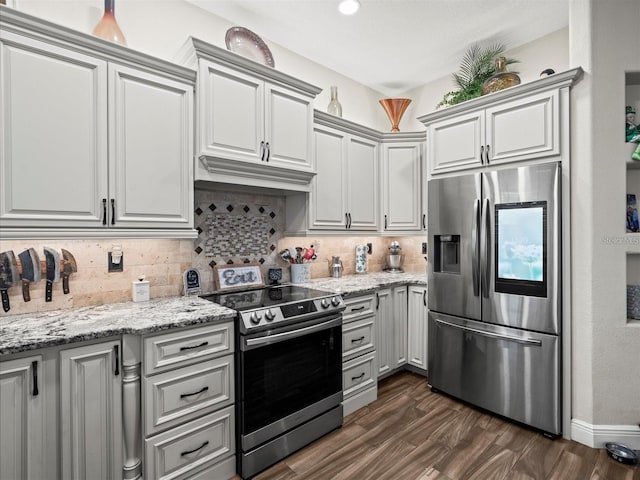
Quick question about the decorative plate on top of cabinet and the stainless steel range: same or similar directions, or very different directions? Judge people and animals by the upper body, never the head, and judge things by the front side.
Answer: same or similar directions

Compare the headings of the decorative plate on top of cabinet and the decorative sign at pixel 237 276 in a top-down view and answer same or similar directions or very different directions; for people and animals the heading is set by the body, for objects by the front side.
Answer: same or similar directions

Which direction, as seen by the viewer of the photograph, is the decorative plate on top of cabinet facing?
facing the viewer and to the right of the viewer

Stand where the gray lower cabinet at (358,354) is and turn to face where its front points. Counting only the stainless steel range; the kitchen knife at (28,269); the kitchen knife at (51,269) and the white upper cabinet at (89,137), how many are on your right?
4

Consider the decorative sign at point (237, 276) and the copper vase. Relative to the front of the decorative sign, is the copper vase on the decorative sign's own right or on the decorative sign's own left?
on the decorative sign's own left

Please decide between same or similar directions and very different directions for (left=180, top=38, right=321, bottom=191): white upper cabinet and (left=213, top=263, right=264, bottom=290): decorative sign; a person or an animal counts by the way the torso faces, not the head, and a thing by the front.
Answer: same or similar directions

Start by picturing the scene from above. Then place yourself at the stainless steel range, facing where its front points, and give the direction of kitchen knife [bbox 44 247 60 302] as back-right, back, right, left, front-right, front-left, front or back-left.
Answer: back-right

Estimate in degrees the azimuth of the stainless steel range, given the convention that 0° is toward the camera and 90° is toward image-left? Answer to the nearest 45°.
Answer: approximately 315°

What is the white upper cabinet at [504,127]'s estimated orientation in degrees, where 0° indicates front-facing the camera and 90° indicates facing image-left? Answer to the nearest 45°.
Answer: approximately 45°

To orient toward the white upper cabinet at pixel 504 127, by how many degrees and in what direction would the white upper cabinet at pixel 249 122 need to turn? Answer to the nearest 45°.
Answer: approximately 45° to its left

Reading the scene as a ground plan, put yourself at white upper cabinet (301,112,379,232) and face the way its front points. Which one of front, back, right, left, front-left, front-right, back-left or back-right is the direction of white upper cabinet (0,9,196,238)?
right

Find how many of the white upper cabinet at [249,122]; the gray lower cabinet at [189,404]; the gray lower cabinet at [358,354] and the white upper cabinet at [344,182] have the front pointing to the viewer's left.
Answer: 0
